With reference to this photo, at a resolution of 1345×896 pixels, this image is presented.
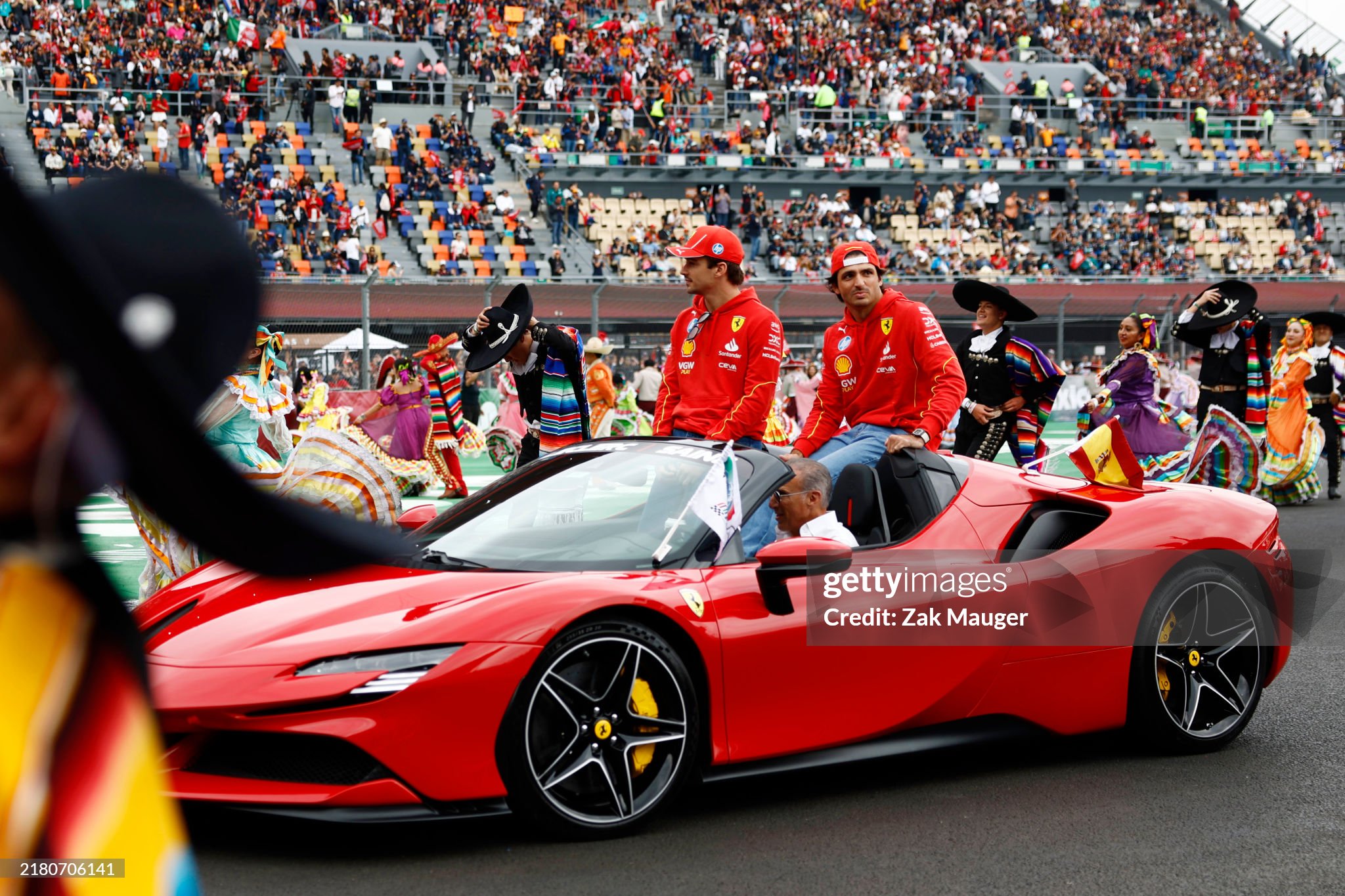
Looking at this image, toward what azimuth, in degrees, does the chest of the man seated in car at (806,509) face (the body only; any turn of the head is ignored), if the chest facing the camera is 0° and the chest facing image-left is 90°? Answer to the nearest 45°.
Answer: approximately 90°

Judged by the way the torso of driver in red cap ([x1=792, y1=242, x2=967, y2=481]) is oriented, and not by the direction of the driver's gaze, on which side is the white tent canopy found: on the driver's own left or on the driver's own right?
on the driver's own right

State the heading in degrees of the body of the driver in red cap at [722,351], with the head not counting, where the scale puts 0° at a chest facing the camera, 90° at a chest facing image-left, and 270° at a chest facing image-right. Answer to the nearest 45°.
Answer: approximately 45°

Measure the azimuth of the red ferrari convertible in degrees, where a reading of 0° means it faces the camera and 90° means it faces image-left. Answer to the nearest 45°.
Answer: approximately 45°

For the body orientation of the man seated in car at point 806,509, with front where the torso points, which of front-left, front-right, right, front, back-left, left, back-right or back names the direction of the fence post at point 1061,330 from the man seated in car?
right

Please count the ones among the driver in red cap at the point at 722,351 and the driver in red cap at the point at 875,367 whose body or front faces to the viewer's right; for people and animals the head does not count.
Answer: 0

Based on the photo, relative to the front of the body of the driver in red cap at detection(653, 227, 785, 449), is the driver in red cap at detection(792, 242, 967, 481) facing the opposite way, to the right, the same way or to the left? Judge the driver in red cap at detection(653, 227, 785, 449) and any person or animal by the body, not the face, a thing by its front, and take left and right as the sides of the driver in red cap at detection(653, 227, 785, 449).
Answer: the same way

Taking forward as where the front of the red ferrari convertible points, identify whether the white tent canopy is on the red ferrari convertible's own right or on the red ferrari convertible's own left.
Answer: on the red ferrari convertible's own right

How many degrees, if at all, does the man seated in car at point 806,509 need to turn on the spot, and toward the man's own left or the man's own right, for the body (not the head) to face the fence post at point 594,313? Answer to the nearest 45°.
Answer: approximately 90° to the man's own right

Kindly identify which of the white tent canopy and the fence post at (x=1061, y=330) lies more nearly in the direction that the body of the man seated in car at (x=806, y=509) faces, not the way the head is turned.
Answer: the white tent canopy

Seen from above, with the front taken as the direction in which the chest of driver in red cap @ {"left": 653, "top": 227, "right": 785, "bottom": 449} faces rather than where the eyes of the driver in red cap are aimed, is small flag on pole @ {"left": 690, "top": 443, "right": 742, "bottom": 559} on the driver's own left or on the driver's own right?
on the driver's own left
